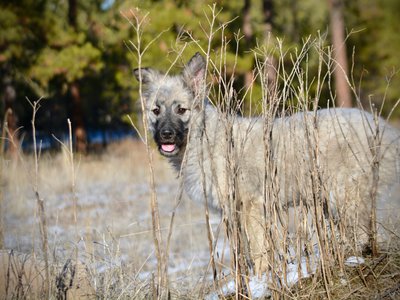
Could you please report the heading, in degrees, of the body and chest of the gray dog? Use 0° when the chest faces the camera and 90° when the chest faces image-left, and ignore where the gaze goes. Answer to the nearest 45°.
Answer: approximately 90°

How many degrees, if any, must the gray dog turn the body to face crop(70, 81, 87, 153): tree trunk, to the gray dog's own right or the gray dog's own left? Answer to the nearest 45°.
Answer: approximately 45° to the gray dog's own right
